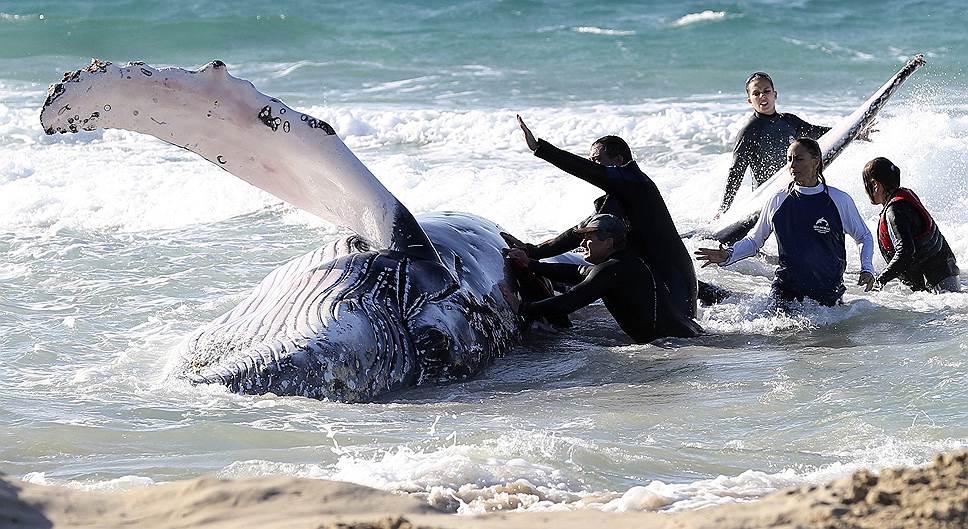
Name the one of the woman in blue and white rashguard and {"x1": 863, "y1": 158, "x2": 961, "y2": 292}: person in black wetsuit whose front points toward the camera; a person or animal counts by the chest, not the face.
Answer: the woman in blue and white rashguard

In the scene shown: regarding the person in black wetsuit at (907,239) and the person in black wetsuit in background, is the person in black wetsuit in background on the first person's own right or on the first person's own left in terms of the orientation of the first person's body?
on the first person's own right

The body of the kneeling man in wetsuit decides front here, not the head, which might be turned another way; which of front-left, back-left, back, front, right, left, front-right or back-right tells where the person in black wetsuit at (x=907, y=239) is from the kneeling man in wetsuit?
back-right

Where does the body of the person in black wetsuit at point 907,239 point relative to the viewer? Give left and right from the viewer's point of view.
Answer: facing to the left of the viewer

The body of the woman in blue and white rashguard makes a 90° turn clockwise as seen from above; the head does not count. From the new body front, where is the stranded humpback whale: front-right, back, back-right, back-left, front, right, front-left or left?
front-left

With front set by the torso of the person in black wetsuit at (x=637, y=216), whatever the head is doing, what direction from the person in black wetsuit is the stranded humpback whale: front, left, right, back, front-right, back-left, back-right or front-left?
front-left

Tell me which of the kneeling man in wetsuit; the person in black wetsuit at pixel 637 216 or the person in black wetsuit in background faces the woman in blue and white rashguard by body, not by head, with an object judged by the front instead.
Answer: the person in black wetsuit in background

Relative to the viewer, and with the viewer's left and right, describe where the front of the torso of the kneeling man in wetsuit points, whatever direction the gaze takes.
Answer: facing to the left of the viewer

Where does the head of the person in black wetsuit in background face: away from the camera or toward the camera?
toward the camera

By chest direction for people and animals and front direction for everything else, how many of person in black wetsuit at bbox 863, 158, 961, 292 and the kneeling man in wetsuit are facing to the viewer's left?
2

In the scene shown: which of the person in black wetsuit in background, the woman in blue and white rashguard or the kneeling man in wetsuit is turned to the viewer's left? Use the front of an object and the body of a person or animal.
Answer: the kneeling man in wetsuit

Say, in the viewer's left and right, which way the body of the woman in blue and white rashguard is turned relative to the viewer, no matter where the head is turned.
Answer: facing the viewer

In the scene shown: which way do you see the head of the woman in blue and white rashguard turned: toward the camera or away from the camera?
toward the camera

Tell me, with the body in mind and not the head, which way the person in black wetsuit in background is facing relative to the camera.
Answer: toward the camera

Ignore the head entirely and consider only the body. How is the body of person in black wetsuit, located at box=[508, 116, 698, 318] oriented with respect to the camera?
to the viewer's left

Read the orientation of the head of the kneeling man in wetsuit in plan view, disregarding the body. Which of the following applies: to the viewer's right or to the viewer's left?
to the viewer's left

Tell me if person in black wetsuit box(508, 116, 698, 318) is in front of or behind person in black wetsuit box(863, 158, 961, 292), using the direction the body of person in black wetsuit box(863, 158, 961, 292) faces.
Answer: in front

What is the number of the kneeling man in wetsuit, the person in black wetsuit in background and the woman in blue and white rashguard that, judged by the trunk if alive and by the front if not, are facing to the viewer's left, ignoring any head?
1

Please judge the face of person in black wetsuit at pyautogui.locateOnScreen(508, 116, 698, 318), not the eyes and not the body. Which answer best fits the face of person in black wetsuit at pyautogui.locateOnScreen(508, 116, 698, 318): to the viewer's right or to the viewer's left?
to the viewer's left
